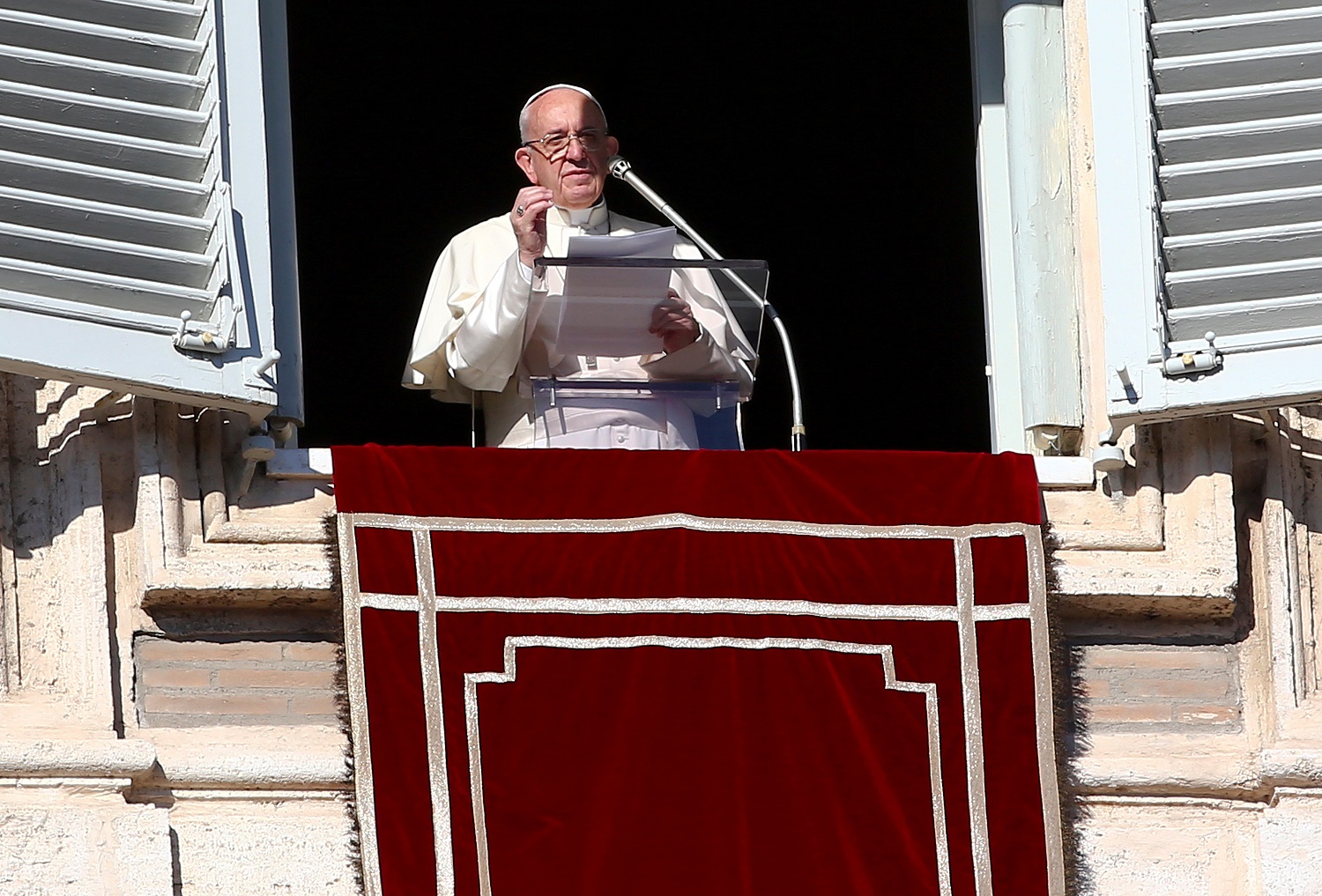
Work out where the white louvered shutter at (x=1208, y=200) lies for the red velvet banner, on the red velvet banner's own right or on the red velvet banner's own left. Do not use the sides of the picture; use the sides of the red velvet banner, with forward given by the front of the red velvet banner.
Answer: on the red velvet banner's own left

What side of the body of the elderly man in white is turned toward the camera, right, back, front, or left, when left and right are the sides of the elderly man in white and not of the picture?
front

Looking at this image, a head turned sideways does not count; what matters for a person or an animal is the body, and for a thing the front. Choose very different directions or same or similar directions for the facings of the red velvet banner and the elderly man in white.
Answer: same or similar directions

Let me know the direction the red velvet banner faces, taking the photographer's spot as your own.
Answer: facing the viewer

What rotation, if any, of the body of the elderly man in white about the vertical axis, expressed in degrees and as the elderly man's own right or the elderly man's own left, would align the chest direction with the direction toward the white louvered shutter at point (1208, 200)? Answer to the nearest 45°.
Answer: approximately 90° to the elderly man's own left

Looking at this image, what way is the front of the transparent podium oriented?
toward the camera

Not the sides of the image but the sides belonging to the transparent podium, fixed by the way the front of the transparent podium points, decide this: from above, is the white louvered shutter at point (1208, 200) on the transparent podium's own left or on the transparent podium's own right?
on the transparent podium's own left

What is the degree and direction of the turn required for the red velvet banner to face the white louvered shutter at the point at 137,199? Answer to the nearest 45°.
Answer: approximately 90° to its right

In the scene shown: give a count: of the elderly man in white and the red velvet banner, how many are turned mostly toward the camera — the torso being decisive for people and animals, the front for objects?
2

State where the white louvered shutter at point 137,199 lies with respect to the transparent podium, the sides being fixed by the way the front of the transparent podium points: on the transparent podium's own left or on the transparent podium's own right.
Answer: on the transparent podium's own right
